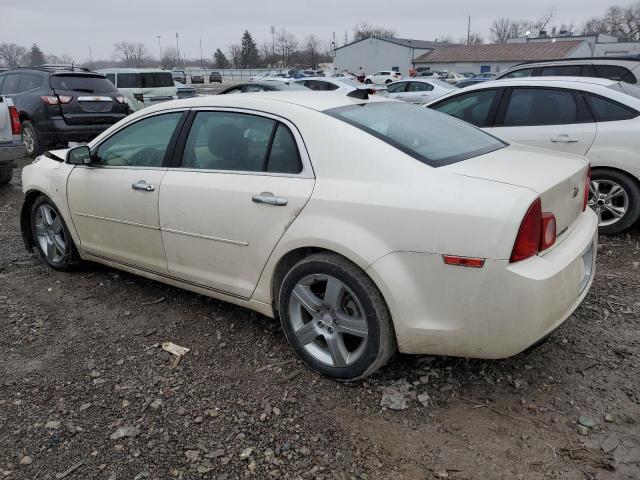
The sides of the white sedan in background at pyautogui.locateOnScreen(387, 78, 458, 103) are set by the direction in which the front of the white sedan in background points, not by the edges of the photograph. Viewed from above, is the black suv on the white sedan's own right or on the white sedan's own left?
on the white sedan's own left

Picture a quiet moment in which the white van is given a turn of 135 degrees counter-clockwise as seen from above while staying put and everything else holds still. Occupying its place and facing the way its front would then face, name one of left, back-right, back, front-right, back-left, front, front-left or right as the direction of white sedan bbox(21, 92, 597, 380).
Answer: front

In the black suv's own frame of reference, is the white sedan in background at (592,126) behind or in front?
behind

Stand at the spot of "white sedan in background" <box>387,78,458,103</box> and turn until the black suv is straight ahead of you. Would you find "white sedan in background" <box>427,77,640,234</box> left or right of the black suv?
left

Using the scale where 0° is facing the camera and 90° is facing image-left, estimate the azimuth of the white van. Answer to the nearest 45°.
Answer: approximately 135°

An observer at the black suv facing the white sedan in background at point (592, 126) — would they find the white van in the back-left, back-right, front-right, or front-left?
back-left

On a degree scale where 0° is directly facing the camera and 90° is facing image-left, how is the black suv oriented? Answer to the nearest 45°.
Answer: approximately 135°

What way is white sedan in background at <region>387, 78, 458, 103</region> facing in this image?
to the viewer's left

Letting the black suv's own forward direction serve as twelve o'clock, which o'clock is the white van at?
The white van is roughly at 2 o'clock from the black suv.

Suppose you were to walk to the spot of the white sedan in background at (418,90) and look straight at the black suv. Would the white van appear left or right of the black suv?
right

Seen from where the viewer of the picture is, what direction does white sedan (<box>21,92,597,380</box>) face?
facing away from the viewer and to the left of the viewer

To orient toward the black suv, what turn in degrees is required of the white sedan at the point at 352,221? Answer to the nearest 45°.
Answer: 0° — it already faces it

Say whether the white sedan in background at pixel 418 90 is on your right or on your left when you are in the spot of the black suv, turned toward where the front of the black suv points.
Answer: on your right

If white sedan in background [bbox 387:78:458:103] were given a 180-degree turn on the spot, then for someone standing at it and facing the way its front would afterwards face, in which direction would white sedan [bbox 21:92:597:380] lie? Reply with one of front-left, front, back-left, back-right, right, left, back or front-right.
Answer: right

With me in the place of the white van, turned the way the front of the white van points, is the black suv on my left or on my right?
on my left
